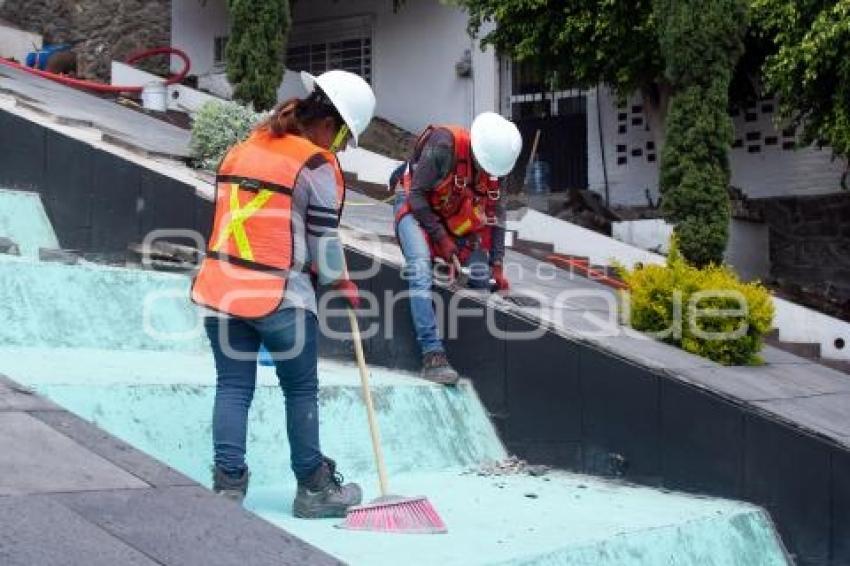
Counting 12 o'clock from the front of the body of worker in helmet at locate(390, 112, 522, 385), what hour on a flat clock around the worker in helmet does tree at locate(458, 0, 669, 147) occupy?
The tree is roughly at 8 o'clock from the worker in helmet.

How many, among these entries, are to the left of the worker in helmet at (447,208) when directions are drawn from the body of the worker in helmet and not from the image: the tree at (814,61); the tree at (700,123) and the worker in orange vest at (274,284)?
2

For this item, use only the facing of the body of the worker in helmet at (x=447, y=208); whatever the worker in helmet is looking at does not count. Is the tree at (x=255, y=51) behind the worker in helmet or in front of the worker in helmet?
behind

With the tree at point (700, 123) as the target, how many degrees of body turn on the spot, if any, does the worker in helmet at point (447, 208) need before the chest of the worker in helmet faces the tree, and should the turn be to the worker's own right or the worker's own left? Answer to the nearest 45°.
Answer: approximately 90° to the worker's own left

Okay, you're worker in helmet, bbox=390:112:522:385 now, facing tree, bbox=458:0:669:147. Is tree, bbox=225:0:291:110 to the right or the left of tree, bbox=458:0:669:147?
left

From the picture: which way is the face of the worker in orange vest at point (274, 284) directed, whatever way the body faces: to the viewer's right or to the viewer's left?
to the viewer's right

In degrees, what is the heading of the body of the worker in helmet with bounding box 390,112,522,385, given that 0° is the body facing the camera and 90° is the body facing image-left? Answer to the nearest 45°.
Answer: approximately 315°

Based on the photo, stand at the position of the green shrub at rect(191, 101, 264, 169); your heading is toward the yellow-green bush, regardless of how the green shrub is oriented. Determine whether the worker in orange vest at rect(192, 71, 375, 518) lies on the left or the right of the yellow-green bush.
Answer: right

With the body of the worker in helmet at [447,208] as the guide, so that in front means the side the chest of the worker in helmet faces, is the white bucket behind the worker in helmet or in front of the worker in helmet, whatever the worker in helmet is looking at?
behind

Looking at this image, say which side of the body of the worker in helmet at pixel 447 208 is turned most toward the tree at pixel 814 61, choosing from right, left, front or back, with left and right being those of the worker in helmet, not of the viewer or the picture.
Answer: left
